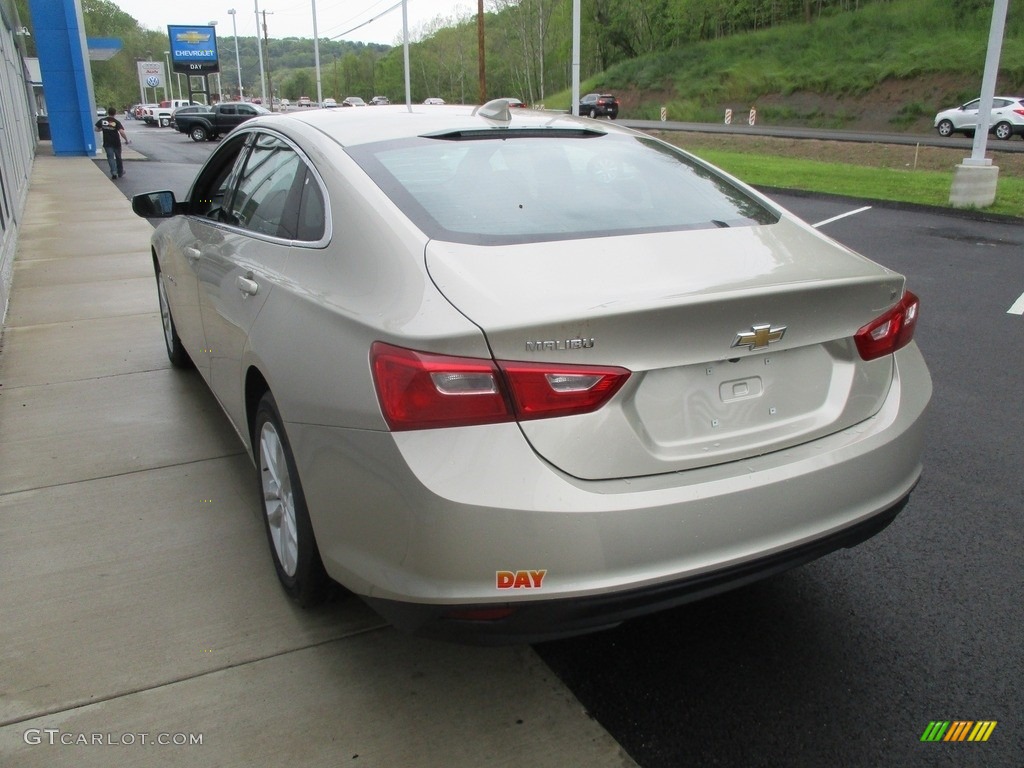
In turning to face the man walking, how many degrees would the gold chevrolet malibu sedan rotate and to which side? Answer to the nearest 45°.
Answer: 0° — it already faces them

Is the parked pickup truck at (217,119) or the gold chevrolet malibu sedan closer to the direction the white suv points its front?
the parked pickup truck

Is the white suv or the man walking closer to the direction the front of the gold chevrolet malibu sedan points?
the man walking

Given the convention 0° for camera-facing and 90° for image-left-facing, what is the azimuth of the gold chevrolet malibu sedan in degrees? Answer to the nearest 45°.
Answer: approximately 135°

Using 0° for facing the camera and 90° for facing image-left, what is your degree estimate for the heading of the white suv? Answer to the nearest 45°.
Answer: approximately 90°

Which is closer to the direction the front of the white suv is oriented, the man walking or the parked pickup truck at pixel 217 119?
the parked pickup truck

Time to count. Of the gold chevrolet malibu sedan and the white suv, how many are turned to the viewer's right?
0

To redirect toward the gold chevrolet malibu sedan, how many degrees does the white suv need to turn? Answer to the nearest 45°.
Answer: approximately 90° to its left

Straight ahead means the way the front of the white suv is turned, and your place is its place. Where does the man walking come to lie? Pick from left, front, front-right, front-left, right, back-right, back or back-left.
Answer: front-left

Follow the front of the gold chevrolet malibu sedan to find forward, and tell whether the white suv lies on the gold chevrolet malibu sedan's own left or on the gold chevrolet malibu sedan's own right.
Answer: on the gold chevrolet malibu sedan's own right

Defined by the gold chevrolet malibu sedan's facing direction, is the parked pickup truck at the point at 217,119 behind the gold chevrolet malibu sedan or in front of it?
in front

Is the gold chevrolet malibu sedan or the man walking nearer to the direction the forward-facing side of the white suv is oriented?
the man walking

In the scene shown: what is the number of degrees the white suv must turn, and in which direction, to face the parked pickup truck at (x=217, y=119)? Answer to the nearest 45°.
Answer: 0° — it already faces it
